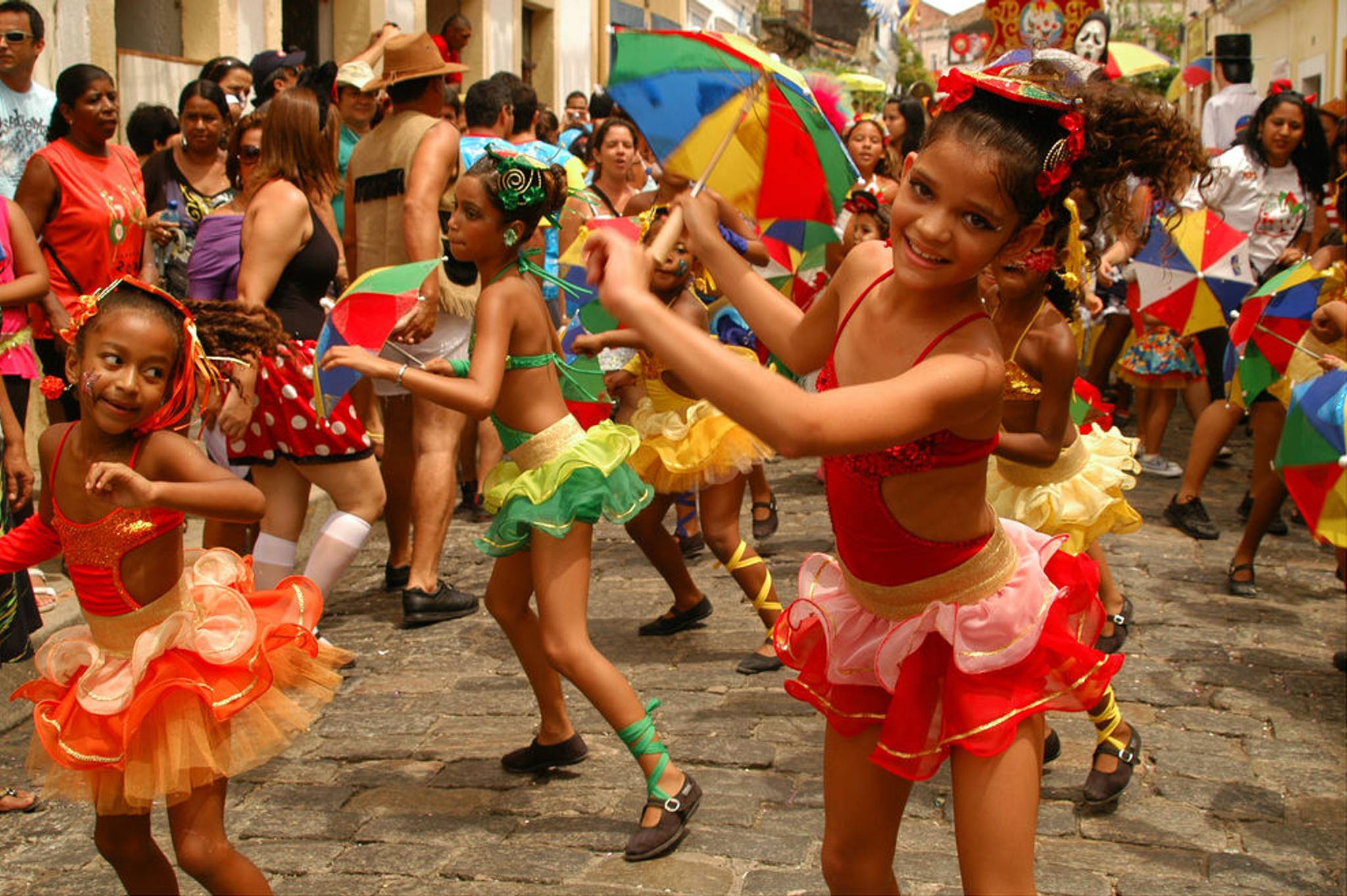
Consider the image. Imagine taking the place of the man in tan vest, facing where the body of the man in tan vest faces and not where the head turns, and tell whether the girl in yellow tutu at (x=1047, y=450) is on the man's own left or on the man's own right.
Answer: on the man's own right

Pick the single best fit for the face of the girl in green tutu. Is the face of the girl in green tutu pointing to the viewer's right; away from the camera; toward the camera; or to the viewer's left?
to the viewer's left

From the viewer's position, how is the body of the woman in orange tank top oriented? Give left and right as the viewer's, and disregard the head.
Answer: facing the viewer and to the right of the viewer

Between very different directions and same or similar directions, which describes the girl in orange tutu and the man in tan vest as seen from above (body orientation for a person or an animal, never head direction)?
very different directions

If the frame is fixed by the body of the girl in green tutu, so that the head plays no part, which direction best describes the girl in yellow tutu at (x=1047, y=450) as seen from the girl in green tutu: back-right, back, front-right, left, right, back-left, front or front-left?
back

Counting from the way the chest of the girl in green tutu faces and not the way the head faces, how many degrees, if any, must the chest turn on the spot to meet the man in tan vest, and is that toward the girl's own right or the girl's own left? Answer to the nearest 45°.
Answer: approximately 90° to the girl's own right

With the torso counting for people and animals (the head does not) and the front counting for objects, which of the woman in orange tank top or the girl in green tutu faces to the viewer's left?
the girl in green tutu

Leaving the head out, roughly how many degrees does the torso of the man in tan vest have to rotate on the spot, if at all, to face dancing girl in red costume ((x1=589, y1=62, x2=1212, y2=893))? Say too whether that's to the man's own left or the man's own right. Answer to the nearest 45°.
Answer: approximately 135° to the man's own right

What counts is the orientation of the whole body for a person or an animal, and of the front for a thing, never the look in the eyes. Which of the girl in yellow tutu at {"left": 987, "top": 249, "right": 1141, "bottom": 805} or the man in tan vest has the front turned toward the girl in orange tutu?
the girl in yellow tutu

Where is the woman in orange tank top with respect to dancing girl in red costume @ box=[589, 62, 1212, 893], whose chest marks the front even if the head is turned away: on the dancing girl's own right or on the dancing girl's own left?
on the dancing girl's own right

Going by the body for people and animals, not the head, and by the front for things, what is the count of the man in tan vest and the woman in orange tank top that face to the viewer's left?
0

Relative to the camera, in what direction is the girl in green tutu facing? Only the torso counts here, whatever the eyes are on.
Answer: to the viewer's left

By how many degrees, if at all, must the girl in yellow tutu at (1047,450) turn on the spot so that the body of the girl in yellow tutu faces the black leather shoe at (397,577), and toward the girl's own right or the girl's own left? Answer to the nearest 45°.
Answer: approximately 90° to the girl's own right
